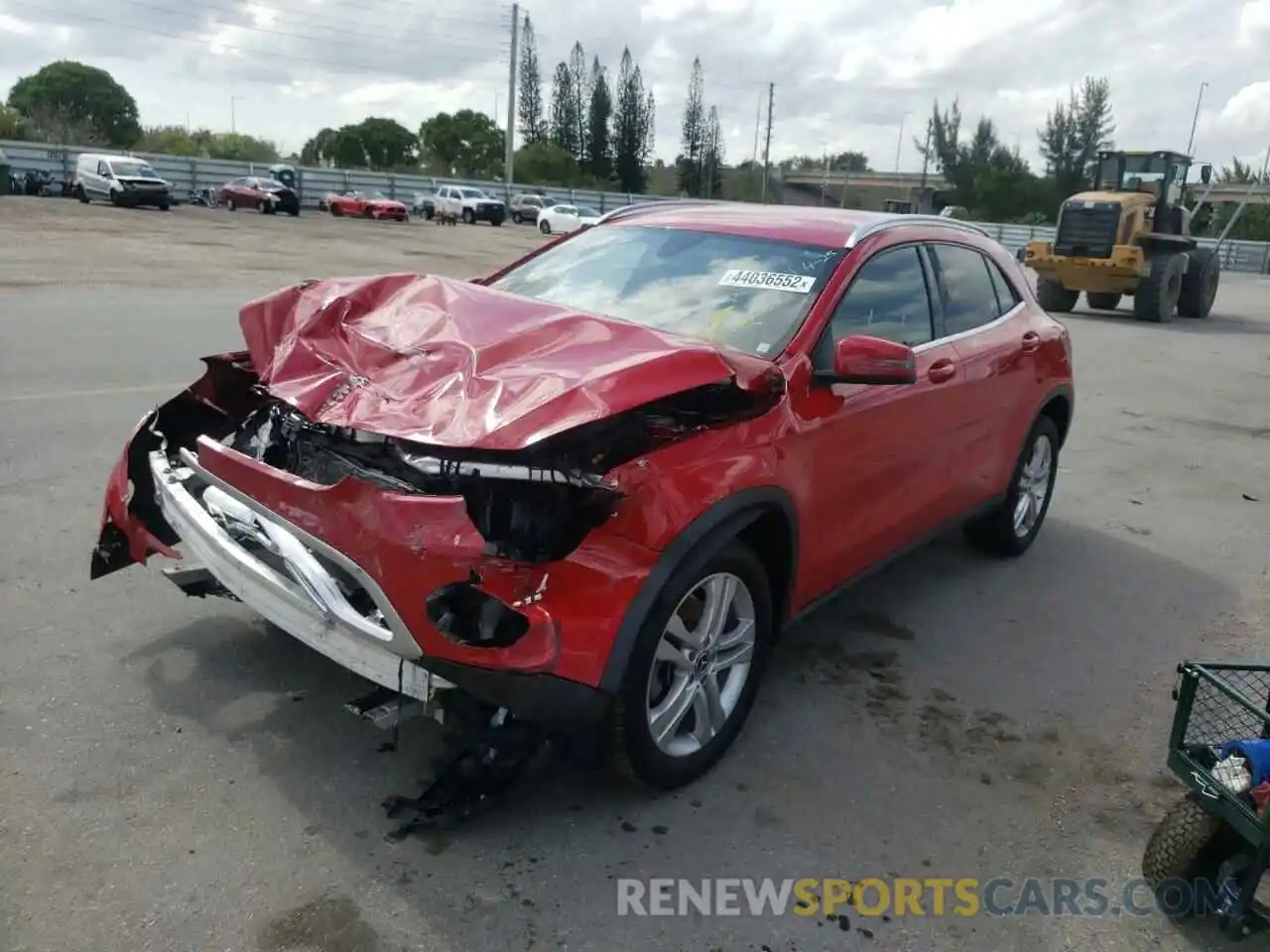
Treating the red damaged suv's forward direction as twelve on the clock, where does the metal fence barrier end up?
The metal fence barrier is roughly at 4 o'clock from the red damaged suv.

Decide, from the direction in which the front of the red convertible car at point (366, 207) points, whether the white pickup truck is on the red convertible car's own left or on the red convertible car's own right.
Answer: on the red convertible car's own left

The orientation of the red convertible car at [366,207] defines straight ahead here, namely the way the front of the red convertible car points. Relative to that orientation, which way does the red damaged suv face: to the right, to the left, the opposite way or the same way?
to the right

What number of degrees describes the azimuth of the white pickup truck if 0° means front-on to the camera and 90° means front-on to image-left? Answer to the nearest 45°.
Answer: approximately 315°

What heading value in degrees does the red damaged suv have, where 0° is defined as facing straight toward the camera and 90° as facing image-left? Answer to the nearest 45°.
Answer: approximately 45°

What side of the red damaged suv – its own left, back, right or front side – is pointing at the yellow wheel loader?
back

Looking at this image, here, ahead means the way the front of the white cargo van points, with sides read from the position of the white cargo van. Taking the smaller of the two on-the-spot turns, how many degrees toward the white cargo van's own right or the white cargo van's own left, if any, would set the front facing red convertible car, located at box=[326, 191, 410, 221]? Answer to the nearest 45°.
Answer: approximately 90° to the white cargo van's own left

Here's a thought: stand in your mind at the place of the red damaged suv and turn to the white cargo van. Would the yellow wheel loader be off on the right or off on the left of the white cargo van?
right
